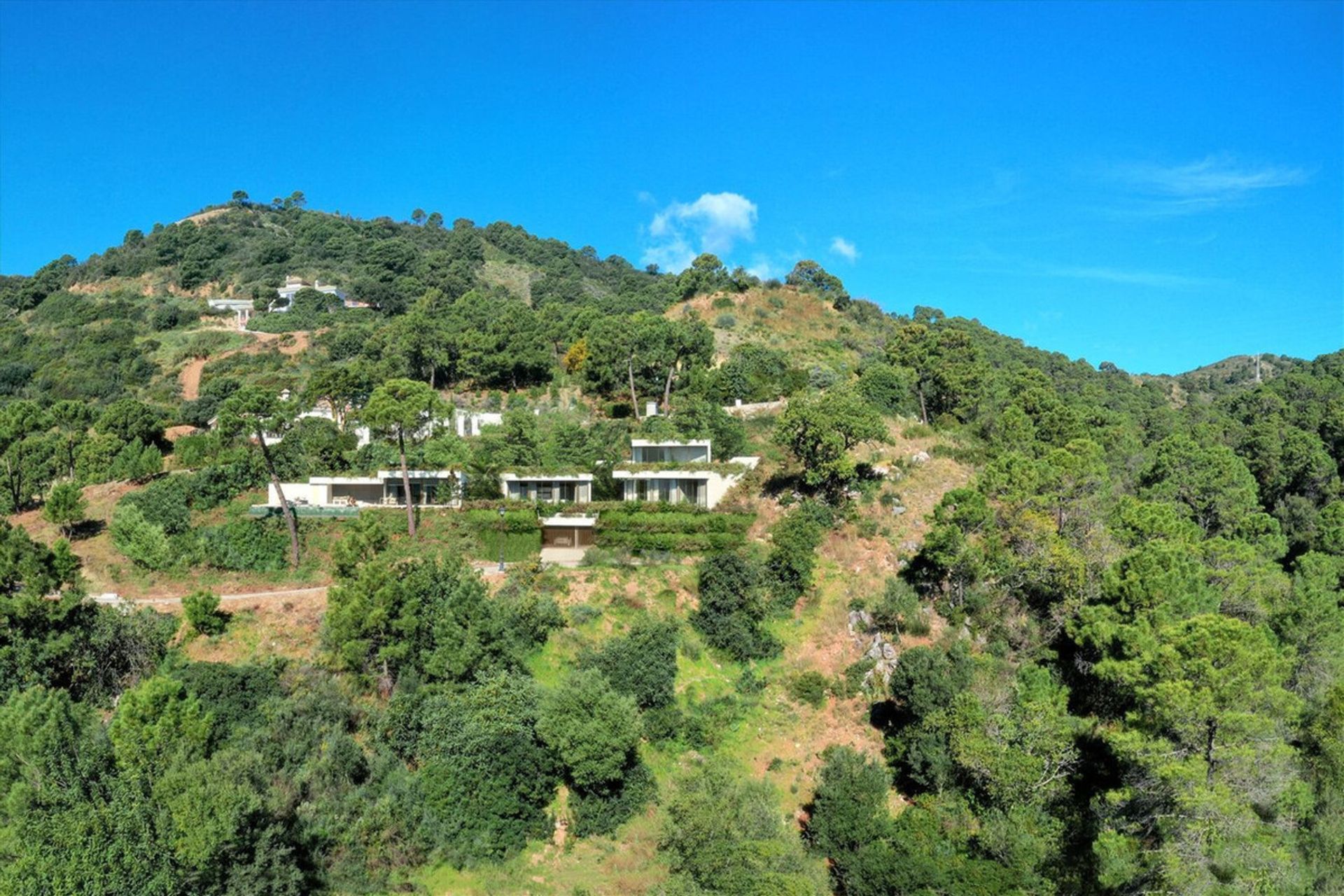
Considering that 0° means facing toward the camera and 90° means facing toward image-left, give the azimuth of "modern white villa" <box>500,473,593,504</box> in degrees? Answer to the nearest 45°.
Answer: approximately 0°

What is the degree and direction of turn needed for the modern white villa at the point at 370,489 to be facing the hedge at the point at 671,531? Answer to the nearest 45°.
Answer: approximately 45° to its left

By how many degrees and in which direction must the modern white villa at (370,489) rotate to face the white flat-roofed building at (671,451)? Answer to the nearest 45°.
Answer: approximately 90° to its left

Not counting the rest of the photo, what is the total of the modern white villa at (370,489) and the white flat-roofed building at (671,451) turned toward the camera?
2

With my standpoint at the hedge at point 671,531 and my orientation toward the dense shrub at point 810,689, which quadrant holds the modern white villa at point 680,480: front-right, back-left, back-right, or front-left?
back-left

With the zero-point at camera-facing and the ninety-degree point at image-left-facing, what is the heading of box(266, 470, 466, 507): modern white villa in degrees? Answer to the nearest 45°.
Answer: approximately 0°

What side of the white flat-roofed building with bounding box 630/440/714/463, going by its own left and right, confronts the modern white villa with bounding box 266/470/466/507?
right

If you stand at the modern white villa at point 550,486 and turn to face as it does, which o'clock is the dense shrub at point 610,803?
The dense shrub is roughly at 12 o'clock from the modern white villa.
